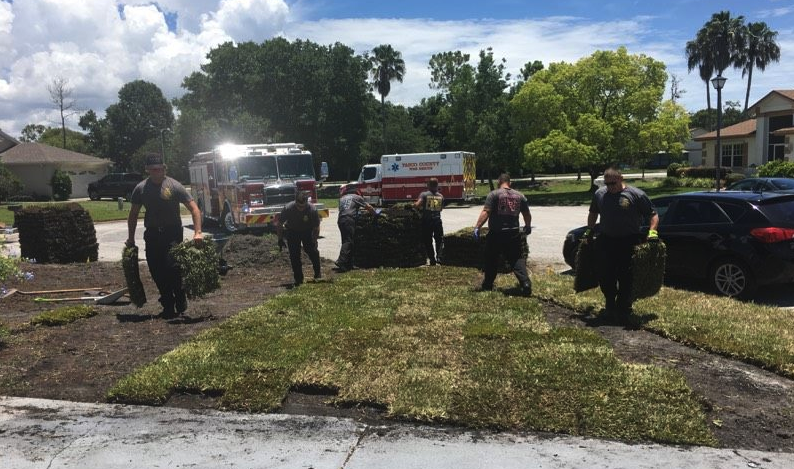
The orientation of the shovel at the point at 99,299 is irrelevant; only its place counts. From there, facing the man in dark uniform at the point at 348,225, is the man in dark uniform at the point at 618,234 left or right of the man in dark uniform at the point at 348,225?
right

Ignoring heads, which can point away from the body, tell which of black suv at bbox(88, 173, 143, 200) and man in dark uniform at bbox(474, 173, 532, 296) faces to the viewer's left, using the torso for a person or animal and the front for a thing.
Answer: the black suv

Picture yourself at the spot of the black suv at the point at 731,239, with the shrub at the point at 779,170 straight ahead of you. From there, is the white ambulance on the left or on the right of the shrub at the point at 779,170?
left

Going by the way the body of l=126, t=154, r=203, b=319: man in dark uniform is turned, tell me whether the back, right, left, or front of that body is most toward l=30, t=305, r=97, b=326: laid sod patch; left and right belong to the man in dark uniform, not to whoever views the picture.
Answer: right

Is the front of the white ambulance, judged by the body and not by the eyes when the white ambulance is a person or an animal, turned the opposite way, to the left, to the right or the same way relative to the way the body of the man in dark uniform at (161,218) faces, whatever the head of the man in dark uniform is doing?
to the right

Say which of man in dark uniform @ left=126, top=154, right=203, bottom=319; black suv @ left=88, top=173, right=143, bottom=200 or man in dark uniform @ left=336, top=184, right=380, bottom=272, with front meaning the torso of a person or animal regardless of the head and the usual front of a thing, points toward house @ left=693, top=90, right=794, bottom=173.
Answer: man in dark uniform @ left=336, top=184, right=380, bottom=272

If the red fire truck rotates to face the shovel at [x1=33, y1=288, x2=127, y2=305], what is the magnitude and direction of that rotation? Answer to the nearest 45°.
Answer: approximately 45° to its right

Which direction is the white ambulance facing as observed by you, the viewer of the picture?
facing to the left of the viewer

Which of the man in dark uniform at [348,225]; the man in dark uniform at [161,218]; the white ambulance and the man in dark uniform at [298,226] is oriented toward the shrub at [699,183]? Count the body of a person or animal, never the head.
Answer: the man in dark uniform at [348,225]

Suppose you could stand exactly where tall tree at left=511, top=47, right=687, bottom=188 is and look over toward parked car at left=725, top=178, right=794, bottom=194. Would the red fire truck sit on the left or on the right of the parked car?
right
